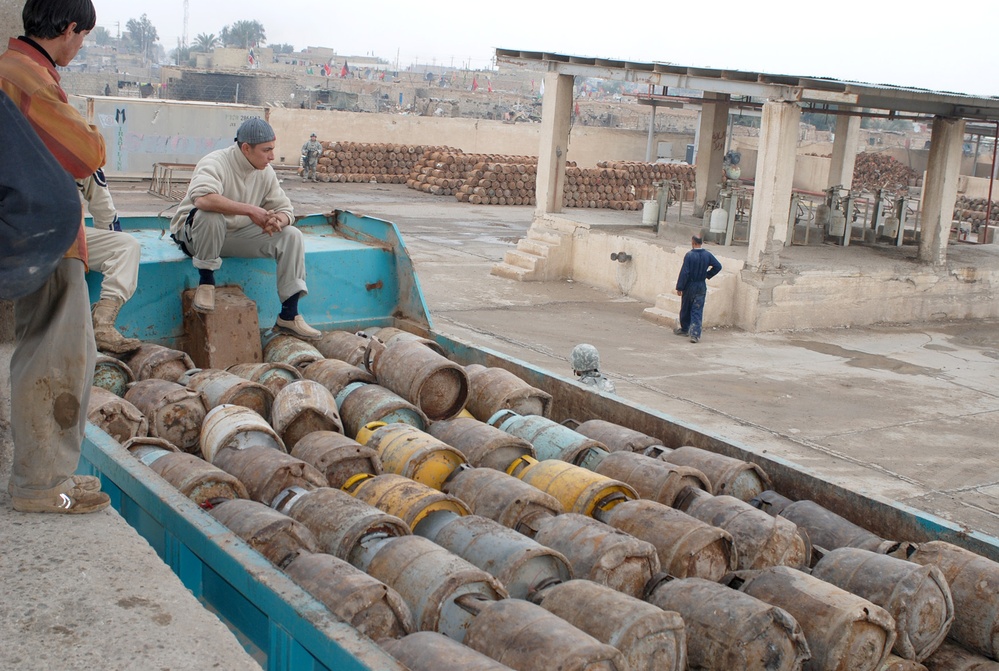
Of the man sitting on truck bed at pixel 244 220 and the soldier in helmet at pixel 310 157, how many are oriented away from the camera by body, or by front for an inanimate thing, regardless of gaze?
0

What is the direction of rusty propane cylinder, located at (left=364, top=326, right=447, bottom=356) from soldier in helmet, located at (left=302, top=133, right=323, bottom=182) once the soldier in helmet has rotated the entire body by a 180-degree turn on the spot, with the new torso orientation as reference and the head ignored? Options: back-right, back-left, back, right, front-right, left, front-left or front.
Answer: back

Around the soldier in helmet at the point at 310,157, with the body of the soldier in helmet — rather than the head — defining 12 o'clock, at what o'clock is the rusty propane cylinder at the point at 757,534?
The rusty propane cylinder is roughly at 12 o'clock from the soldier in helmet.

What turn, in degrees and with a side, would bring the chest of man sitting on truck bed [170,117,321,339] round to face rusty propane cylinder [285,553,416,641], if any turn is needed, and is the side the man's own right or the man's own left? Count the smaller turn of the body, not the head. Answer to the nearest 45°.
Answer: approximately 45° to the man's own right

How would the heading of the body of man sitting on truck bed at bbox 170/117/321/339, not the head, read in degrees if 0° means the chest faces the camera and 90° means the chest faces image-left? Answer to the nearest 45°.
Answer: approximately 315°

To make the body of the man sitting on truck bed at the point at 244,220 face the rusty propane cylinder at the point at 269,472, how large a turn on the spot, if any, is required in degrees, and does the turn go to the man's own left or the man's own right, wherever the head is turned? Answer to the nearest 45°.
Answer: approximately 45° to the man's own right

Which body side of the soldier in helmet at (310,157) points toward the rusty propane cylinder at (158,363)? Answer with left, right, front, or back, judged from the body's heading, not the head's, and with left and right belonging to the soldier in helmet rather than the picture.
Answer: front

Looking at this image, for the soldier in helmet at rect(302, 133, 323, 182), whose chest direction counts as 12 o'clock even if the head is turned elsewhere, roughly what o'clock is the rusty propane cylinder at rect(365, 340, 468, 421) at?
The rusty propane cylinder is roughly at 12 o'clock from the soldier in helmet.

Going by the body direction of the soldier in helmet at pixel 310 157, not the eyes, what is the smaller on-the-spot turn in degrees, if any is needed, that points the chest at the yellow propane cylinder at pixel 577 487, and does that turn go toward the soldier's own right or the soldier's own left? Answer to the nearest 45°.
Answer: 0° — they already face it

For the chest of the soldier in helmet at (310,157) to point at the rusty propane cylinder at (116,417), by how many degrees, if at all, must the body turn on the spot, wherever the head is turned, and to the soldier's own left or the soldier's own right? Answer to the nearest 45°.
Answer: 0° — they already face it

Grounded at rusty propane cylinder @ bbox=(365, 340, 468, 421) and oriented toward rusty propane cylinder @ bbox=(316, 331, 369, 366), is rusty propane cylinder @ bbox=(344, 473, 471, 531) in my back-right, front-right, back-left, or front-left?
back-left

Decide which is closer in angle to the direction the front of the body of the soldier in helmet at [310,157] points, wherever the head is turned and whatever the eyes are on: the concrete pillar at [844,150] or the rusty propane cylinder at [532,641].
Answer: the rusty propane cylinder

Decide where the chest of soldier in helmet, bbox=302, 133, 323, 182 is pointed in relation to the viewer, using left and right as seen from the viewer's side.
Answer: facing the viewer

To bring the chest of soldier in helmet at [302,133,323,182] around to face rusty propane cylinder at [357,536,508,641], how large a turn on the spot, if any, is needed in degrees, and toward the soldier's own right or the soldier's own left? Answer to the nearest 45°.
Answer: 0° — they already face it

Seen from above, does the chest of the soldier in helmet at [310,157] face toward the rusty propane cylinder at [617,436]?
yes

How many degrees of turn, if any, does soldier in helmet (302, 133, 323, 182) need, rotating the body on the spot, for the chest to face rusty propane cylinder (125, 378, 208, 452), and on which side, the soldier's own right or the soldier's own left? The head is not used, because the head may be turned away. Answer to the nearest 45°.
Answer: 0° — they already face it
